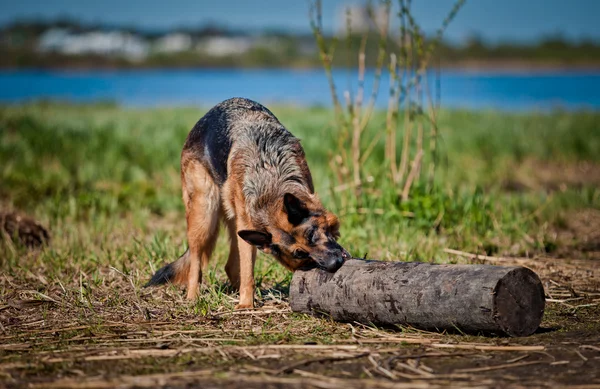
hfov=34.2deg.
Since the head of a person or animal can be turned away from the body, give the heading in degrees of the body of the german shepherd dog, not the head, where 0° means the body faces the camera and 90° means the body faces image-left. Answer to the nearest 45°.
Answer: approximately 315°

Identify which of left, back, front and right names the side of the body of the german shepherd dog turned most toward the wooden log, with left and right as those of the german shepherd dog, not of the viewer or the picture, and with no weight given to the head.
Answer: front
